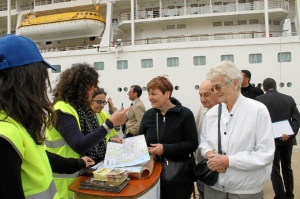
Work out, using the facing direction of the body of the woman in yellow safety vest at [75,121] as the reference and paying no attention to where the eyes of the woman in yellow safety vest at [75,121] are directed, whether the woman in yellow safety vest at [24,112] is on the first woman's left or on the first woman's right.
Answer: on the first woman's right

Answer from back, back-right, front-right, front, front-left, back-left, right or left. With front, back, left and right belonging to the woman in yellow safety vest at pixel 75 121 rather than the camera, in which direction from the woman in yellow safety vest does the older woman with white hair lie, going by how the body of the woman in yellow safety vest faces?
front

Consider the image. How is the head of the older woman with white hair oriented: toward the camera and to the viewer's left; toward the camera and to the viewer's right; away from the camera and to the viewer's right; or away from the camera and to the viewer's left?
toward the camera and to the viewer's left

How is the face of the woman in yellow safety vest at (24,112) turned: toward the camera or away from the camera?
away from the camera

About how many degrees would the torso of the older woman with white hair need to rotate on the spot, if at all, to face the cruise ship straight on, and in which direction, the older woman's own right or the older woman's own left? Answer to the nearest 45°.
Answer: approximately 135° to the older woman's own right

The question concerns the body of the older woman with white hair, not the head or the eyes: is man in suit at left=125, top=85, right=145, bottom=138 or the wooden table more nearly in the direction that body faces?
the wooden table

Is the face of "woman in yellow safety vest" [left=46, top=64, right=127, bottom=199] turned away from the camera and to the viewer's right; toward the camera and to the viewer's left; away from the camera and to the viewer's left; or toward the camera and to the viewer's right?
away from the camera and to the viewer's right

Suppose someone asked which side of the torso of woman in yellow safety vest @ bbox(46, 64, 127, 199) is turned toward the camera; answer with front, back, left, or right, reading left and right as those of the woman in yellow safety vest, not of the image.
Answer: right

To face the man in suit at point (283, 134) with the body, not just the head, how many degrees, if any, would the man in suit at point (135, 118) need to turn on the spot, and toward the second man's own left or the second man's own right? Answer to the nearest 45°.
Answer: approximately 135° to the second man's own left
